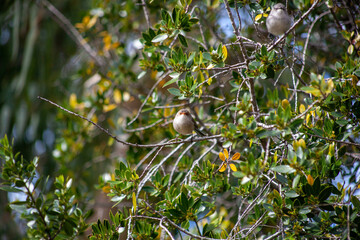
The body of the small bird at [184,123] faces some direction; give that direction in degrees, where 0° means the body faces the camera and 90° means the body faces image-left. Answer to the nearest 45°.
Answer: approximately 45°

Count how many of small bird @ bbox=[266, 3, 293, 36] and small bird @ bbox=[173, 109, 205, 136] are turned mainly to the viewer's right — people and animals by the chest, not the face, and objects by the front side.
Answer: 0
